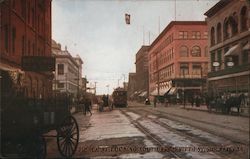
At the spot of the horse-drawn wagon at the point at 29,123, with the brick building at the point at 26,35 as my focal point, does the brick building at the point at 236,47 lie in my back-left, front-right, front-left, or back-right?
front-right

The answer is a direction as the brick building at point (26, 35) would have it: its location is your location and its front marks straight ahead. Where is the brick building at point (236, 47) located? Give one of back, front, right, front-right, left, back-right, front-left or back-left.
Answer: front-left

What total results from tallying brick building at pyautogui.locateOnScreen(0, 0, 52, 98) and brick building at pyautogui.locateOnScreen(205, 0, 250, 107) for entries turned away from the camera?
0

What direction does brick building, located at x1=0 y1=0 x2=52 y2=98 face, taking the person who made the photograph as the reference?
facing the viewer and to the right of the viewer

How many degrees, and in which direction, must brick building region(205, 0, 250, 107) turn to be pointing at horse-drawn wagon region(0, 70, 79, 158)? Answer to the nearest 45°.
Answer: approximately 45° to its left

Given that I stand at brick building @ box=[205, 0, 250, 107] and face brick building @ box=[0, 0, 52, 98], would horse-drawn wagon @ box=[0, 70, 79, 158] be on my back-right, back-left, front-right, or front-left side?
front-left

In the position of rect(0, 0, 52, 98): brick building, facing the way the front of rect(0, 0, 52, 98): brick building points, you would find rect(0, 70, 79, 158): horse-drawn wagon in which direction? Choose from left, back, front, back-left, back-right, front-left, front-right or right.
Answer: front-right

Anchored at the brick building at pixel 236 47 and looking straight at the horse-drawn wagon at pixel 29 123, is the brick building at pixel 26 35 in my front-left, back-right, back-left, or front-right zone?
front-right

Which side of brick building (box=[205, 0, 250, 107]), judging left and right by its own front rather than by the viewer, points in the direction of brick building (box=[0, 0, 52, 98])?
front
